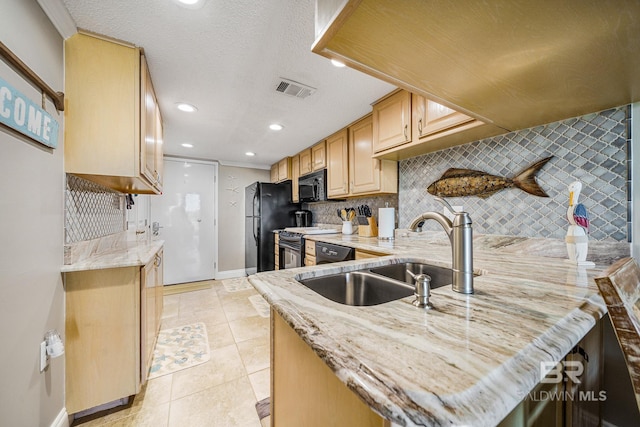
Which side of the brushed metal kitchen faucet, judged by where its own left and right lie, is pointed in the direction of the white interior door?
front

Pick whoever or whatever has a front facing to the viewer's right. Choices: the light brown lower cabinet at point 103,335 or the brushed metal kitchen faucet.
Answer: the light brown lower cabinet

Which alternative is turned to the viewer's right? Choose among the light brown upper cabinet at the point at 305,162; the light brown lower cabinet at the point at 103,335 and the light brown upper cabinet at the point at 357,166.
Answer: the light brown lower cabinet

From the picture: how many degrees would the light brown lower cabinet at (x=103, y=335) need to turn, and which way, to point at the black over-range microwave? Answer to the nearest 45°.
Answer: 0° — it already faces it

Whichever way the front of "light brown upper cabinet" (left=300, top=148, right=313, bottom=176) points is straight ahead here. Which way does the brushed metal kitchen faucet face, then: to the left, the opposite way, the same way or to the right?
to the right

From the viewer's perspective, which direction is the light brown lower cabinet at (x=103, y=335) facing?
to the viewer's right

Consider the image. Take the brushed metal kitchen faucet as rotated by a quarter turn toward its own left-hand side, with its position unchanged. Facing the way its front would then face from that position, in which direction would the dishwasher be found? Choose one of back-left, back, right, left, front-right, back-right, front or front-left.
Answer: back-right

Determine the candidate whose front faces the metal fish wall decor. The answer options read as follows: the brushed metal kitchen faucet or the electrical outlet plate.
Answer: the electrical outlet plate

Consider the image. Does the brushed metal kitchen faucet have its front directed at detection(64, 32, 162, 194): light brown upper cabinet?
yes

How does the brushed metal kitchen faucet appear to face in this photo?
to the viewer's left

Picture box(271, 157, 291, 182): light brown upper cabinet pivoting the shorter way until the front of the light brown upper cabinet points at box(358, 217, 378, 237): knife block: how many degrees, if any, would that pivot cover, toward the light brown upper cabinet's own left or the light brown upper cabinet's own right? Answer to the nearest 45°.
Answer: approximately 90° to the light brown upper cabinet's own left

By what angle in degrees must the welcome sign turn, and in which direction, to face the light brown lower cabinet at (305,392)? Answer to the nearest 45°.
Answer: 0° — it already faces it
